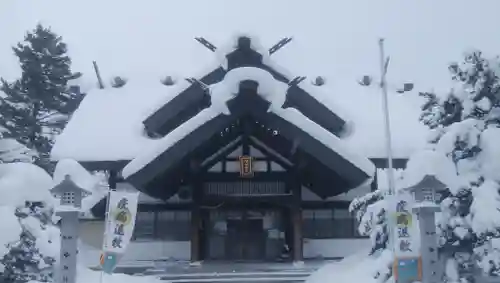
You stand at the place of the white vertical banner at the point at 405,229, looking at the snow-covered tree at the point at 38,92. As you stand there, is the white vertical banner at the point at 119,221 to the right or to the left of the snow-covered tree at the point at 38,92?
left

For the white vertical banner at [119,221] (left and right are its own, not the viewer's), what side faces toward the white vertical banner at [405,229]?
left

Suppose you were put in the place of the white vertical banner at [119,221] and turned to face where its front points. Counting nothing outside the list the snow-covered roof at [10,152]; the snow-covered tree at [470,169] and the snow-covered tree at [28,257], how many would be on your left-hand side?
1

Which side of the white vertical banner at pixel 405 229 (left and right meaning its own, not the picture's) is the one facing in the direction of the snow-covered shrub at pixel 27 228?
right

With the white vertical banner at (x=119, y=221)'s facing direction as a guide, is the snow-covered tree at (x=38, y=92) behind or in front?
behind

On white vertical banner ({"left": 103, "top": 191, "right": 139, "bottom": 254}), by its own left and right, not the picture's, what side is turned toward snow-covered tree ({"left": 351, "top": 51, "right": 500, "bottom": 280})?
left

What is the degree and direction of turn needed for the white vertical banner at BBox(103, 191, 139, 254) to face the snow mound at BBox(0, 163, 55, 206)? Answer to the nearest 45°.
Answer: approximately 135° to its right

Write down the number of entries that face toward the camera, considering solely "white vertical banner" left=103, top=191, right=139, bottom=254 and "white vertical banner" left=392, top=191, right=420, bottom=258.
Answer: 2

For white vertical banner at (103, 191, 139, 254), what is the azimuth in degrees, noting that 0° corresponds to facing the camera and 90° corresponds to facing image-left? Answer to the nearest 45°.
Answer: approximately 0°

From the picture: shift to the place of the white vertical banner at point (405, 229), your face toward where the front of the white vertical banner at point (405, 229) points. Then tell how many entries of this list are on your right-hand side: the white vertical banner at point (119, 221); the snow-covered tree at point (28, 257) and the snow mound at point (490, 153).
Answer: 2

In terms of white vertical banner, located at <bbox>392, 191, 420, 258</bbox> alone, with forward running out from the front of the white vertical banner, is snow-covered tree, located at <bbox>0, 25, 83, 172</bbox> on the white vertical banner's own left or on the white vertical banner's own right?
on the white vertical banner's own right

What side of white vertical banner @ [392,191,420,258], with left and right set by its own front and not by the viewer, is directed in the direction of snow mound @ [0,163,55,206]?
right
